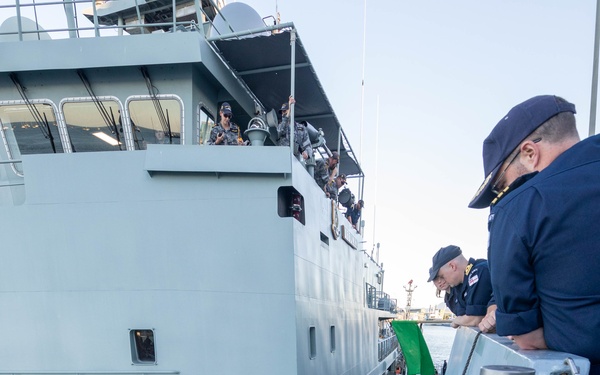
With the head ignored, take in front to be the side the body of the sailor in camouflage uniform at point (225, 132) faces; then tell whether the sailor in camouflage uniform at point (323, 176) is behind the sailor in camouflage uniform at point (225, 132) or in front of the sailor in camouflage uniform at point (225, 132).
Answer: behind

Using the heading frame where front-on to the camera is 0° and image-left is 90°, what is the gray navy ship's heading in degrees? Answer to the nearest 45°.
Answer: approximately 0°
